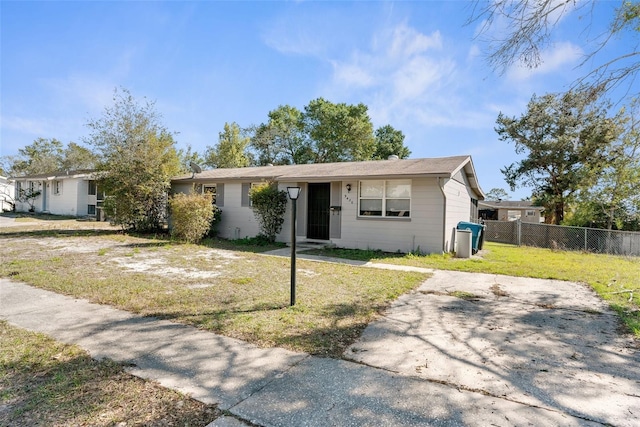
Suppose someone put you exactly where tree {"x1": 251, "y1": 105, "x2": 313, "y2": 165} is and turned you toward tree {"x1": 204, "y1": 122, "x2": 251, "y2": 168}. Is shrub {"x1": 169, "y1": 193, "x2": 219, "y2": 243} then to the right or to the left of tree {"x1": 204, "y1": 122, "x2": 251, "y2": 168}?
left

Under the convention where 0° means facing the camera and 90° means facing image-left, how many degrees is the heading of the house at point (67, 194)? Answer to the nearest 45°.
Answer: approximately 45°

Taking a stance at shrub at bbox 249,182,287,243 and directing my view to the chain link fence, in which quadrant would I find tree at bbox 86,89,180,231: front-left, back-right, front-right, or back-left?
back-left

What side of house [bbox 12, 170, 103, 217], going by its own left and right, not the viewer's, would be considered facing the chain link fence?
left

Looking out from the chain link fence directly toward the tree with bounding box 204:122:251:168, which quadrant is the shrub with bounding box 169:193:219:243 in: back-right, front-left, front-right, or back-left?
front-left

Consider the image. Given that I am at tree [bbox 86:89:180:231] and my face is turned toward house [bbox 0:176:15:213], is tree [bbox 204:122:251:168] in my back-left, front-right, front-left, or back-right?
front-right

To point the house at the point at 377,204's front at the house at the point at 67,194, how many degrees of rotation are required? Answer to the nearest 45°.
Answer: approximately 90° to its right

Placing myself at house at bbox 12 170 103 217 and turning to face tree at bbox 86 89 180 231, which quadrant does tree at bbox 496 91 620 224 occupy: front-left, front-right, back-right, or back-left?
front-left

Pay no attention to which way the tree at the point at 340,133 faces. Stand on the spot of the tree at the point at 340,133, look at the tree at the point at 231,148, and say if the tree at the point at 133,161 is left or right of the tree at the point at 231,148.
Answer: left

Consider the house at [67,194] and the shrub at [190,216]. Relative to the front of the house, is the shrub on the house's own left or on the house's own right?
on the house's own left

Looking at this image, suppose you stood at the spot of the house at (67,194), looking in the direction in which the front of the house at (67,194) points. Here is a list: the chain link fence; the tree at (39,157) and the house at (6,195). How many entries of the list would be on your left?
1

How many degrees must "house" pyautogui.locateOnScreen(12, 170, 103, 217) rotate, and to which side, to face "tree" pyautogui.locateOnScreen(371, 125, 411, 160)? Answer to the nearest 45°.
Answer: approximately 135° to its left

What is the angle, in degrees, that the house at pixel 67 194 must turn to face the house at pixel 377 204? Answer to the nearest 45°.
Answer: approximately 45° to its left

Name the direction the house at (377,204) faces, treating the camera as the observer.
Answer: facing the viewer and to the left of the viewer

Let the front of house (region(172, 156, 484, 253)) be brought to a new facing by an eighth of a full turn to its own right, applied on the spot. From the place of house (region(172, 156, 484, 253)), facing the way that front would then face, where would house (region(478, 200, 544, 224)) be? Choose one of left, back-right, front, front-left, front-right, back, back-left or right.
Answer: back-right

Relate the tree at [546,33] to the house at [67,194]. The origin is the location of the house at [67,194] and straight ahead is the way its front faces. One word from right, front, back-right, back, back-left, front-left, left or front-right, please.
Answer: front-left

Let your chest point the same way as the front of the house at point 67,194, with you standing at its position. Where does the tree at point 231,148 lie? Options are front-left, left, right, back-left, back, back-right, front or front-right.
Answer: back-left

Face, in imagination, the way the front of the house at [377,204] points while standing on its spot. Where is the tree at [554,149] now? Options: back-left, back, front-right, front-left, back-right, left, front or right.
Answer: back

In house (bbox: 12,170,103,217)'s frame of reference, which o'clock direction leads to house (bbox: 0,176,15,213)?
house (bbox: 0,176,15,213) is roughly at 4 o'clock from house (bbox: 12,170,103,217).

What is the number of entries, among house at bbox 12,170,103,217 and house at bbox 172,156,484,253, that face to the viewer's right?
0
